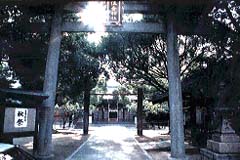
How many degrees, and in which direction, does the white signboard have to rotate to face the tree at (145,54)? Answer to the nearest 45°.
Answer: approximately 135° to its left

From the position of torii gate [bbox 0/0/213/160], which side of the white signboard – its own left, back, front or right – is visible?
left

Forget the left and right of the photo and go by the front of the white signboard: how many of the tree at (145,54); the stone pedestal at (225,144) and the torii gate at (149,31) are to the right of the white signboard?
0

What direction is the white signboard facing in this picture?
toward the camera

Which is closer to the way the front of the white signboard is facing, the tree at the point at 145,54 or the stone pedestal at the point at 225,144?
the stone pedestal

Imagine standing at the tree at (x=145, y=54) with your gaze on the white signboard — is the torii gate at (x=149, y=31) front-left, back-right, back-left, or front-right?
front-left

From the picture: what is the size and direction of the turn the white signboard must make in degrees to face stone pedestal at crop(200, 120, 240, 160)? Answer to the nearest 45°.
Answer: approximately 90° to its left

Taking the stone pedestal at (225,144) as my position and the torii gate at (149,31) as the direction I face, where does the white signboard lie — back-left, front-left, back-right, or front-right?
front-left

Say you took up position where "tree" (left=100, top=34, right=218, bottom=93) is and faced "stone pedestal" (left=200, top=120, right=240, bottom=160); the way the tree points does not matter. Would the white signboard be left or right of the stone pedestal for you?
right
